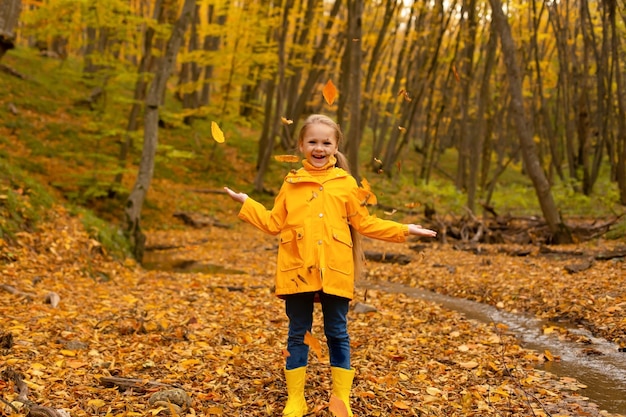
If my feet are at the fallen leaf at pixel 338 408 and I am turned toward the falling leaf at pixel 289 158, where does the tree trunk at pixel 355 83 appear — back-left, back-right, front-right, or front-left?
front-right

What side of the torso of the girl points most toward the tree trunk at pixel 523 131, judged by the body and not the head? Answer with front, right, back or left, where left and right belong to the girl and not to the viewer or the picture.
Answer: back

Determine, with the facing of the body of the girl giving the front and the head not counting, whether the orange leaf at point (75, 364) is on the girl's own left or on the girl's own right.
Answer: on the girl's own right

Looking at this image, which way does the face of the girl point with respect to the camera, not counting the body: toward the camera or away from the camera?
toward the camera

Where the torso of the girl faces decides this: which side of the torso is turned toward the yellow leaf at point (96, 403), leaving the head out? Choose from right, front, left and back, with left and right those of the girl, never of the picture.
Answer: right

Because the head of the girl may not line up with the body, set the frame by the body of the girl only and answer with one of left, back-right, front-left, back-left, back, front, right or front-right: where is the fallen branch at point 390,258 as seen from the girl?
back

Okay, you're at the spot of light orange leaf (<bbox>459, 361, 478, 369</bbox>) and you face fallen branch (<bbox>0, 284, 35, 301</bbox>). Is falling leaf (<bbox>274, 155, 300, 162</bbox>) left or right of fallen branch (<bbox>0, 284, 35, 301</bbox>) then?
left

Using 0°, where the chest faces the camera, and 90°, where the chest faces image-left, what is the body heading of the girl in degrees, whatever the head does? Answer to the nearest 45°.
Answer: approximately 0°

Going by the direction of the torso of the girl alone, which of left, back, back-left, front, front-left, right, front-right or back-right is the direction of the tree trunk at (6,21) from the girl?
back-right

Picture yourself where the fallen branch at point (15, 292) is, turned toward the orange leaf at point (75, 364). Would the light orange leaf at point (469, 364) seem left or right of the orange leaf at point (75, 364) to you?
left

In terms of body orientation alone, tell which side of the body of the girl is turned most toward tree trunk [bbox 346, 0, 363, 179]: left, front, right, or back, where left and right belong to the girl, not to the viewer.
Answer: back

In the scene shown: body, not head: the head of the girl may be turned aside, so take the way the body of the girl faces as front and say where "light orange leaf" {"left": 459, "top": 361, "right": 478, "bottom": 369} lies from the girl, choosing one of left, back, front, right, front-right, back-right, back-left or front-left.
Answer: back-left
